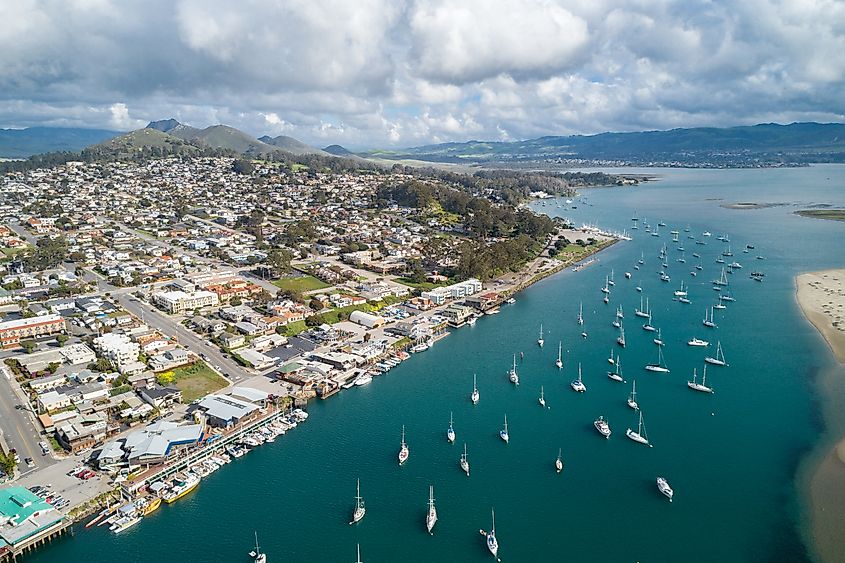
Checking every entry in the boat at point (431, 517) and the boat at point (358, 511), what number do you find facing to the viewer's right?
0

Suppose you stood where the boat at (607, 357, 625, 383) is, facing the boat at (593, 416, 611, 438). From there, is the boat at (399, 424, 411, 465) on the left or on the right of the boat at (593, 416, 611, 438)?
right

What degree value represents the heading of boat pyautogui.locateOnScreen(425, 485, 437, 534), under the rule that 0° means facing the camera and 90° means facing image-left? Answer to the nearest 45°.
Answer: approximately 0°

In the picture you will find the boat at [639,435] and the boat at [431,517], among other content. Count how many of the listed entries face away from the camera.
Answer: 0

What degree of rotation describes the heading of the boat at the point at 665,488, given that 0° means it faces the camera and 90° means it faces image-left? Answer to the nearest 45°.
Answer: approximately 315°

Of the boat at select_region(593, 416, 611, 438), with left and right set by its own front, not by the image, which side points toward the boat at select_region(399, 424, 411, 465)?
right

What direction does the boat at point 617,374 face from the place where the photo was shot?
facing the viewer and to the right of the viewer

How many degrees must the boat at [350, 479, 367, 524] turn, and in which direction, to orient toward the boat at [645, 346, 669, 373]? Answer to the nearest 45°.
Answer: approximately 180°
